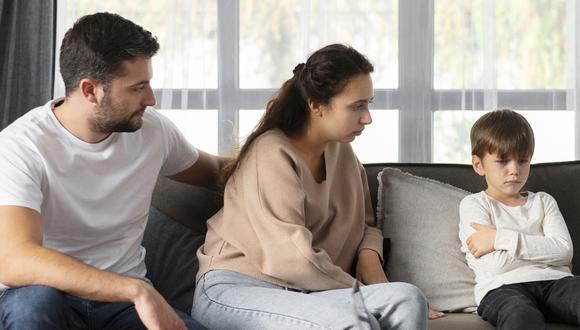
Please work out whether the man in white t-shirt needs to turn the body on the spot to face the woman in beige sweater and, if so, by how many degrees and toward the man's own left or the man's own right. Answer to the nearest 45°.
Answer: approximately 45° to the man's own left

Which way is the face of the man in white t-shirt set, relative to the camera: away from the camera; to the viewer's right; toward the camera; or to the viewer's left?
to the viewer's right

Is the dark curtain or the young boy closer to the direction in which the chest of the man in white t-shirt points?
the young boy

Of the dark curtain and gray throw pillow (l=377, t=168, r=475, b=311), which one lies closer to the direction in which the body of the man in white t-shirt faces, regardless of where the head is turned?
the gray throw pillow

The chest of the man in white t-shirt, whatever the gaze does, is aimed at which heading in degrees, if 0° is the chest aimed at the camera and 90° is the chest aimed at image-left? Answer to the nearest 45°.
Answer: approximately 315°
